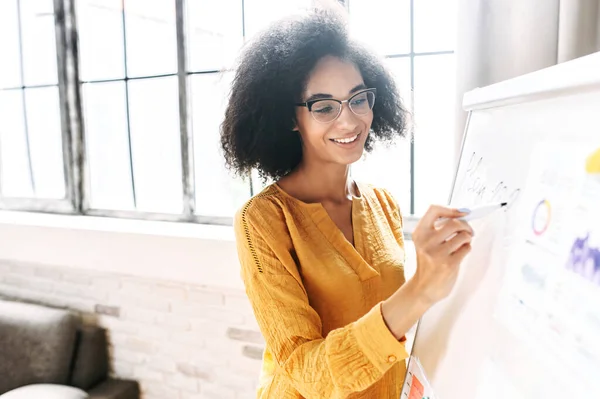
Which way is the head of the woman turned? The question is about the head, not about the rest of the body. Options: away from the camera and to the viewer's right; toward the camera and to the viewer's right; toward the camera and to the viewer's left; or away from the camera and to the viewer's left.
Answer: toward the camera and to the viewer's right

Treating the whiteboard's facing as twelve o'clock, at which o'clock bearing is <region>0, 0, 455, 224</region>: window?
The window is roughly at 3 o'clock from the whiteboard.

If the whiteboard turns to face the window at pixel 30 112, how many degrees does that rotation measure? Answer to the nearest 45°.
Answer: approximately 90° to its right

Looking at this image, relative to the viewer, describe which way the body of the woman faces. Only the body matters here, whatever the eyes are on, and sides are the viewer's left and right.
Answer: facing the viewer and to the right of the viewer

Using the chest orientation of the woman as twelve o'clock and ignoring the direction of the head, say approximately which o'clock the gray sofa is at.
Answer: The gray sofa is roughly at 6 o'clock from the woman.

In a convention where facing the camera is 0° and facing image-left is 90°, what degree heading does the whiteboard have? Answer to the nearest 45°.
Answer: approximately 45°

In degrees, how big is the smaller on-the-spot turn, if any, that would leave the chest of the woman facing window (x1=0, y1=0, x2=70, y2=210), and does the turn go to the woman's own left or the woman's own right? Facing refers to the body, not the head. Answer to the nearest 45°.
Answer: approximately 180°

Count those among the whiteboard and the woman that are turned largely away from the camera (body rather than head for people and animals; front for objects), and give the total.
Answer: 0

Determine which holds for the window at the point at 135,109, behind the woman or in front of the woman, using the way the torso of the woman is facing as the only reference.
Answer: behind

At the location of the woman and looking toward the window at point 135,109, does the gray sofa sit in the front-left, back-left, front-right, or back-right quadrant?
front-left
